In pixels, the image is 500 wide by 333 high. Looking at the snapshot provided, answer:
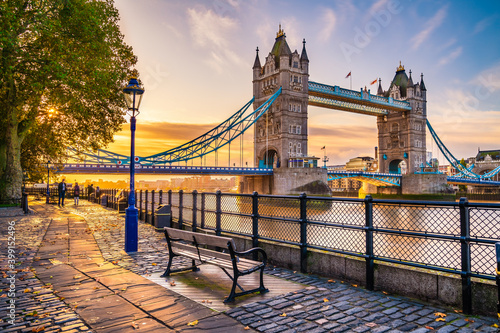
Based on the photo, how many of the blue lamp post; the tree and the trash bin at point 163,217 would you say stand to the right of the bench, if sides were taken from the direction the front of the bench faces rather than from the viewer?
0

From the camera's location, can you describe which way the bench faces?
facing away from the viewer and to the right of the viewer

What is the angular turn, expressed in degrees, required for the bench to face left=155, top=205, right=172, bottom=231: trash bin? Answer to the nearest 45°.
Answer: approximately 45° to its left

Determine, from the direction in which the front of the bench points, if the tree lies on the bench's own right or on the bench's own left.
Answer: on the bench's own left

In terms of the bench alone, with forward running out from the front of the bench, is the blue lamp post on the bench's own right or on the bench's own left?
on the bench's own left
